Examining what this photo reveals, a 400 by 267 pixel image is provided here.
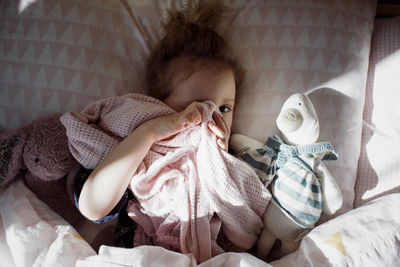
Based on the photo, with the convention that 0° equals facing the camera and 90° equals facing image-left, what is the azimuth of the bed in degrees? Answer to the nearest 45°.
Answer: approximately 0°
